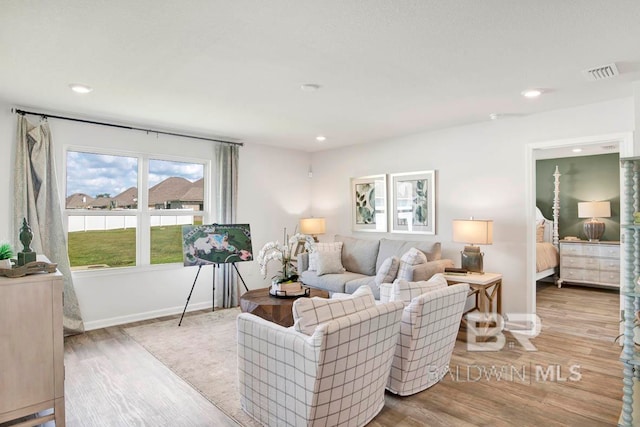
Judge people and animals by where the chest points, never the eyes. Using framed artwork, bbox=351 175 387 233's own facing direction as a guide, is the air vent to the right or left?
on its left

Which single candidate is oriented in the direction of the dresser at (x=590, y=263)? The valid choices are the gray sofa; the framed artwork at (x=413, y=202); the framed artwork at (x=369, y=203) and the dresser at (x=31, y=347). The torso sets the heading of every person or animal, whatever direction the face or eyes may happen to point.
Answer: the dresser at (x=31, y=347)

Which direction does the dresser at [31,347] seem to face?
to the viewer's right

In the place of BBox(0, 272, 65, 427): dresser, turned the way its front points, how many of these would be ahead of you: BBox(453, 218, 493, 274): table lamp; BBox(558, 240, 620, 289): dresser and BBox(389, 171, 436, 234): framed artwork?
3

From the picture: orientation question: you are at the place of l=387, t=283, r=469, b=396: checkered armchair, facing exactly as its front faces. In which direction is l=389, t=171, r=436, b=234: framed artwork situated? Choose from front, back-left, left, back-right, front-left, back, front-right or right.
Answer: front-right

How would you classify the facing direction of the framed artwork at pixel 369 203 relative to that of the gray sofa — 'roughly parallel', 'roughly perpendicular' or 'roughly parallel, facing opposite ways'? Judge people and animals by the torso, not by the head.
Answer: roughly parallel

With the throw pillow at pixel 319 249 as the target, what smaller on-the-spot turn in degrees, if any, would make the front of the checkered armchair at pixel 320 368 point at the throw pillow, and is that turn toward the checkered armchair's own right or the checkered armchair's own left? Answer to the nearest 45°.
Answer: approximately 45° to the checkered armchair's own right

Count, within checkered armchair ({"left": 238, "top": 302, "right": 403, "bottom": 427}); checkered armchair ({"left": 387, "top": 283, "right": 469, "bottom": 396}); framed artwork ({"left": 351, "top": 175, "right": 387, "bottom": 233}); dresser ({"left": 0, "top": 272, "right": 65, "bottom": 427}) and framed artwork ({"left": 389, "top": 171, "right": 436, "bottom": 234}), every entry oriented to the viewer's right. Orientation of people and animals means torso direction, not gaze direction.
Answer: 1

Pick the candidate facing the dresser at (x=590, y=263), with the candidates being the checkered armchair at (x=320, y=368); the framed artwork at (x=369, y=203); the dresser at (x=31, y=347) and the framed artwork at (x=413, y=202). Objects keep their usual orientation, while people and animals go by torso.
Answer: the dresser at (x=31, y=347)

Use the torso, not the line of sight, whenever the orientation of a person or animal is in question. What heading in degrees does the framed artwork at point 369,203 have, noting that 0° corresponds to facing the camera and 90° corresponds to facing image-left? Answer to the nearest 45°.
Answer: approximately 45°

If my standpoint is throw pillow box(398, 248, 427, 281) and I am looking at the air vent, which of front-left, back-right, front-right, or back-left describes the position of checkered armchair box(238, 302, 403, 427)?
front-right

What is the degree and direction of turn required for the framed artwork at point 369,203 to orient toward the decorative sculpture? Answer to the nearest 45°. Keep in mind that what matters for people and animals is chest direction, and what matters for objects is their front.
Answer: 0° — it already faces it

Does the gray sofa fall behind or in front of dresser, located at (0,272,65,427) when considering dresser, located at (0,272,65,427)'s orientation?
in front

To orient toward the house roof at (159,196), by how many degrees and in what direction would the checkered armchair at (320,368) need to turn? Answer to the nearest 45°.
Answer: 0° — it already faces it

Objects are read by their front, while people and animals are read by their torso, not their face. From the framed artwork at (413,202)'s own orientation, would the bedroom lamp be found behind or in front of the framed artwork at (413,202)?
behind

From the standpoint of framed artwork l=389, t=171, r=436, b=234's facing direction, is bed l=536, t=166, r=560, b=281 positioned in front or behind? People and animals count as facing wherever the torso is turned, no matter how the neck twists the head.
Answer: behind

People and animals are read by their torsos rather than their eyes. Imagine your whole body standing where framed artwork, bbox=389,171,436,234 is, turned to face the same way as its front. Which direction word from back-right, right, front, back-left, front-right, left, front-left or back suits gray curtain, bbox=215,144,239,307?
front-right

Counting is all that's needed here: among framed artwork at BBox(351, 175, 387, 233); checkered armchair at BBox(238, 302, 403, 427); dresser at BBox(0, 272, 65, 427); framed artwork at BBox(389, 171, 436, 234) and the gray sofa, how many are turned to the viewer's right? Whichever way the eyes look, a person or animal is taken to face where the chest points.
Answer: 1

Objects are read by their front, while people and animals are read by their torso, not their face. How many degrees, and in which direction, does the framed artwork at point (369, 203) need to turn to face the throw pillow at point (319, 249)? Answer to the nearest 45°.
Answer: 0° — it already faces it
